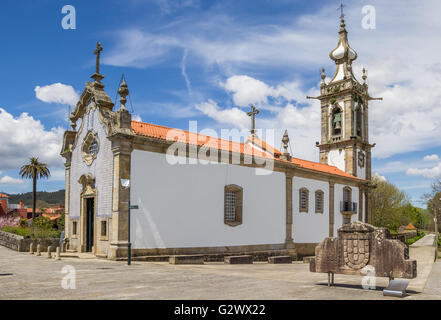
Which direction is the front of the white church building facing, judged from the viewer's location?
facing the viewer and to the left of the viewer
